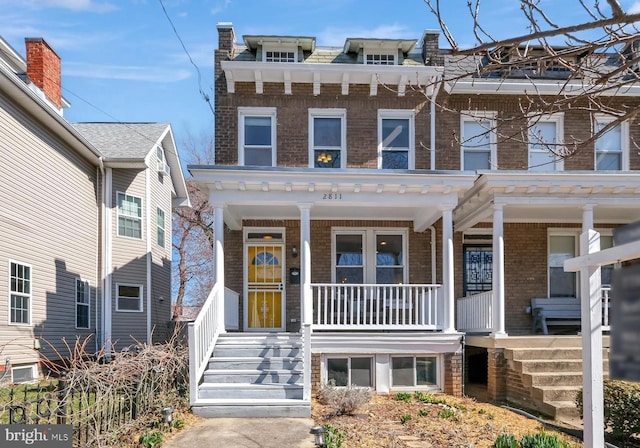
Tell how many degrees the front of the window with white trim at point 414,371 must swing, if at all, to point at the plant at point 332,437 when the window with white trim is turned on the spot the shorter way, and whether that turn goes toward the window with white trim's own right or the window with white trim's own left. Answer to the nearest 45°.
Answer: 0° — it already faces it

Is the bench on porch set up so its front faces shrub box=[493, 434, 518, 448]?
yes

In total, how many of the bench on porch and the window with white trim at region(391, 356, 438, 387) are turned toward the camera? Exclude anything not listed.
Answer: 2

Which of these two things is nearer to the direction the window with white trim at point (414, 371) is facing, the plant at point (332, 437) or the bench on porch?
the plant

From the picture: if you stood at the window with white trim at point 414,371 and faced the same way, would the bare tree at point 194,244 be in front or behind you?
behind

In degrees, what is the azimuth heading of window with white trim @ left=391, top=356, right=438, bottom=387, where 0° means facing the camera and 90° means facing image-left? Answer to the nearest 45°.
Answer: approximately 0°

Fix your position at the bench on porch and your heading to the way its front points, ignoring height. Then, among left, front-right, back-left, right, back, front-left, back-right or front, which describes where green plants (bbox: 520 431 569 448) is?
front

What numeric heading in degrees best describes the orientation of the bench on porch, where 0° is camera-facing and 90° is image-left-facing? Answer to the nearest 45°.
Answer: approximately 0°

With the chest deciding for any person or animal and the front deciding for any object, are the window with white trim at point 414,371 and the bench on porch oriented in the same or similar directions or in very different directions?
same or similar directions

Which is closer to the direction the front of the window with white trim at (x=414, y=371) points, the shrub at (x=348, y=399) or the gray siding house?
the shrub
